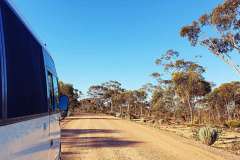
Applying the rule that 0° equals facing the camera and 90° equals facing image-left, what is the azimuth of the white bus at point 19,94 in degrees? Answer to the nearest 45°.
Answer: approximately 225°
